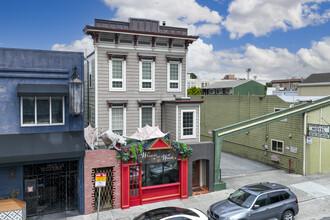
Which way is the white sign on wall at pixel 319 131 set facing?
toward the camera

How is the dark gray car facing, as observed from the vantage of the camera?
facing the viewer and to the left of the viewer

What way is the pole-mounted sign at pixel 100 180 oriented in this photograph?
toward the camera

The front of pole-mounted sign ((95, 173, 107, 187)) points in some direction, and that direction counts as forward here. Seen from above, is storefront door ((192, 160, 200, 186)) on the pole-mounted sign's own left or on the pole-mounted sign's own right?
on the pole-mounted sign's own left

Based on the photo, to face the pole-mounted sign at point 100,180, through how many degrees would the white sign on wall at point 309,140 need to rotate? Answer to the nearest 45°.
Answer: approximately 45° to its right

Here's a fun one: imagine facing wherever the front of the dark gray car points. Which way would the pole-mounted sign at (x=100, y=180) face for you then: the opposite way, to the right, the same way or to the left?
to the left

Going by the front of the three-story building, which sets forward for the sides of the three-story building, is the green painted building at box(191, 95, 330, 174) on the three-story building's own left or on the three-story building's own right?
on the three-story building's own left

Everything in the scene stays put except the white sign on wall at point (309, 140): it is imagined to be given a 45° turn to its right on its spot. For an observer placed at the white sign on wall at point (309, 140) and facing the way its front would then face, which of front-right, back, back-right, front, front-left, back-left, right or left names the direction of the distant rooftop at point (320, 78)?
back-right
